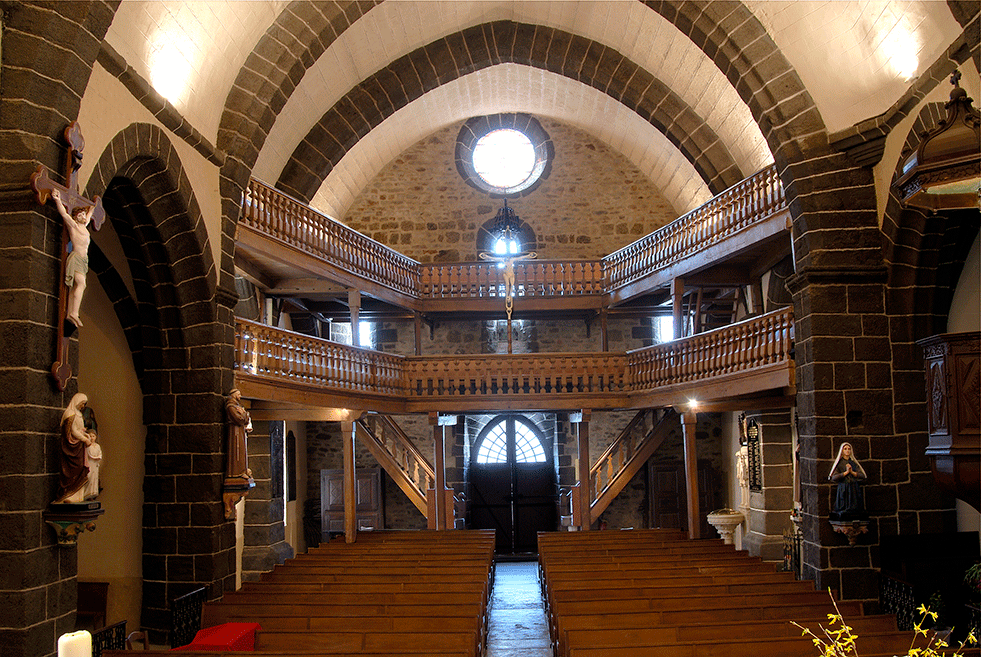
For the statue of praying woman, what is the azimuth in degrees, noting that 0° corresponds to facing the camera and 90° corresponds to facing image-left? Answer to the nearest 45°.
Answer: approximately 0°

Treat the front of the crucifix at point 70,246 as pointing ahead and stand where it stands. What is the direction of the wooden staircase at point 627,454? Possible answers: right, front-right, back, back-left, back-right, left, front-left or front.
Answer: left

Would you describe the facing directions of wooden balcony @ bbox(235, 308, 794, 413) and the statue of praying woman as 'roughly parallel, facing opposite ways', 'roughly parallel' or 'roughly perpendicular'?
roughly parallel

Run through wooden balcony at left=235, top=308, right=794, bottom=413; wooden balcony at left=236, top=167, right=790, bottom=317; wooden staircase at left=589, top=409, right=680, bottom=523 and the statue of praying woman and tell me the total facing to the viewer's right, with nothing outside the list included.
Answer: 0

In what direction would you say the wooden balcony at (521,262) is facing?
toward the camera

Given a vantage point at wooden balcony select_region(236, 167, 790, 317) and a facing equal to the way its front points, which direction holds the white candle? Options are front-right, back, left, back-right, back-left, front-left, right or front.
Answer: front

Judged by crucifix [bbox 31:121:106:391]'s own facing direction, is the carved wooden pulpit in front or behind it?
in front

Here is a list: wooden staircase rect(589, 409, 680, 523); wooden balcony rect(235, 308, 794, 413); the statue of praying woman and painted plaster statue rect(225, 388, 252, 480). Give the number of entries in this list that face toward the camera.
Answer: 2

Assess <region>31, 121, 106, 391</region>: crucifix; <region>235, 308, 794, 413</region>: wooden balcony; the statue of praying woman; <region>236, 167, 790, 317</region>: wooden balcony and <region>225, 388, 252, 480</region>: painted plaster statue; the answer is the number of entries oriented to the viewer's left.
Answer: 0

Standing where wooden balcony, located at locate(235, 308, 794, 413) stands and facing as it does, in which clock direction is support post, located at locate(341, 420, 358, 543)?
The support post is roughly at 3 o'clock from the wooden balcony.

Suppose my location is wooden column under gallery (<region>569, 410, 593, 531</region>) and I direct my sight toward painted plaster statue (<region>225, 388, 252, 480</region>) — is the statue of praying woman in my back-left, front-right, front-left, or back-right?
front-left

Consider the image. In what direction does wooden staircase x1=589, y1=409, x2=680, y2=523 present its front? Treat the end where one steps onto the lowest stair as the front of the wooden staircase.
to the viewer's left

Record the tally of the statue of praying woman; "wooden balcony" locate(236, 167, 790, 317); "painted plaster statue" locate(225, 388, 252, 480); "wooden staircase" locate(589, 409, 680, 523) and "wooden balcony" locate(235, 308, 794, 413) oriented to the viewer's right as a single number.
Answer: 1

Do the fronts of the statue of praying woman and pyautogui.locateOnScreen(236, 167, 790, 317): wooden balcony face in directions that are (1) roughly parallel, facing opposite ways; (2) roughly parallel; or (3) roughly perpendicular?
roughly parallel

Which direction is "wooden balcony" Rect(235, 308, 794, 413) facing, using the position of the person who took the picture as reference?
facing the viewer
